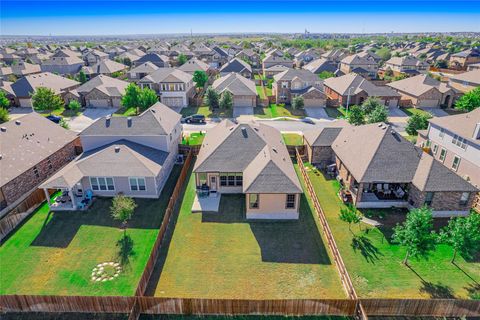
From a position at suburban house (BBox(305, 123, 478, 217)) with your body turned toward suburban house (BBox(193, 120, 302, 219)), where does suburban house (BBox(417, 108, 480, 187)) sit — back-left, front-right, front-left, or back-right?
back-right

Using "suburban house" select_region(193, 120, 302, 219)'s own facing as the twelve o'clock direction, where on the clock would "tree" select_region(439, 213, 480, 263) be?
The tree is roughly at 4 o'clock from the suburban house.

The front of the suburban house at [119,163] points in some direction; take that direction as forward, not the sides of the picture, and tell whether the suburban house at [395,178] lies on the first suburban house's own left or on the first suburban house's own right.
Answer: on the first suburban house's own right

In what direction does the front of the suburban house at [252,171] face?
away from the camera

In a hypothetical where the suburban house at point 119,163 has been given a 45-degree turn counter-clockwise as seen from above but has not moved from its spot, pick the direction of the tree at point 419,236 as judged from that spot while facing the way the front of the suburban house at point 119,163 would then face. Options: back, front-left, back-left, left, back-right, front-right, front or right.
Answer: back

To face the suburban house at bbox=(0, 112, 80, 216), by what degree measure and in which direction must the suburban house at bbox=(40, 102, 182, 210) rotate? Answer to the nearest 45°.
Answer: approximately 45° to its left

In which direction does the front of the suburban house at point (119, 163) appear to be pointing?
away from the camera

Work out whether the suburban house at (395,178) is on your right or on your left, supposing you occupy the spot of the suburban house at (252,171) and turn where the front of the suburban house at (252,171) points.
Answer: on your right

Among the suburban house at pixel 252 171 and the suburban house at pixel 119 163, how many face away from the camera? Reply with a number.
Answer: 2

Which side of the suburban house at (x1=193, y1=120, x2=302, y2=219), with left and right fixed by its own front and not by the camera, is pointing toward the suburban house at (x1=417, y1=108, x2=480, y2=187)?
right

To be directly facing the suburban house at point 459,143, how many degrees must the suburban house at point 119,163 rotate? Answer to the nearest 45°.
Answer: approximately 90° to its right

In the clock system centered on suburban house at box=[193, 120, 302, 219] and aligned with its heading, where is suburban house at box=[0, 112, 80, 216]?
suburban house at box=[0, 112, 80, 216] is roughly at 9 o'clock from suburban house at box=[193, 120, 302, 219].

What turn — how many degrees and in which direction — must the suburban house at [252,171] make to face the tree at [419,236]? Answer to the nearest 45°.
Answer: approximately 135° to its right

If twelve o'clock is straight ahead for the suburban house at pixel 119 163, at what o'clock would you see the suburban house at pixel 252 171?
the suburban house at pixel 252 171 is roughly at 4 o'clock from the suburban house at pixel 119 163.
